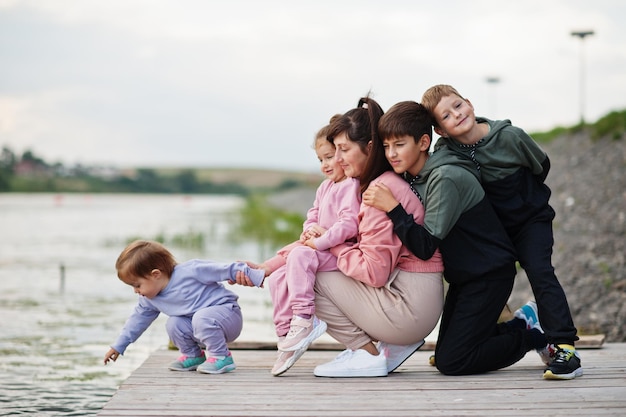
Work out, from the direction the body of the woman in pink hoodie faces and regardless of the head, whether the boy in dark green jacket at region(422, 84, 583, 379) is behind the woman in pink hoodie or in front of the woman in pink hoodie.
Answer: behind

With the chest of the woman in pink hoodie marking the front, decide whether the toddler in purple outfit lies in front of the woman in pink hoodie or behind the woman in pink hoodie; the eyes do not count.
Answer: in front

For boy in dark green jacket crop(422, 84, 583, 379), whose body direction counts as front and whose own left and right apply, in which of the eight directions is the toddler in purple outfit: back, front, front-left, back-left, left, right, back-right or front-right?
front-right

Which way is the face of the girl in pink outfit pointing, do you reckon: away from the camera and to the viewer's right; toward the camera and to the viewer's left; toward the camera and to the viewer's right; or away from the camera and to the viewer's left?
toward the camera and to the viewer's left

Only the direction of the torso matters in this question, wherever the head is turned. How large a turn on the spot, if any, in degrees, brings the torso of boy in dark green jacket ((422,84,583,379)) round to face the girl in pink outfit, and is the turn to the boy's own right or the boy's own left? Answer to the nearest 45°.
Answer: approximately 45° to the boy's own right

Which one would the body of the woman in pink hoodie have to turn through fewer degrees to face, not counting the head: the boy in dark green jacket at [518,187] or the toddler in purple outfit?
the toddler in purple outfit

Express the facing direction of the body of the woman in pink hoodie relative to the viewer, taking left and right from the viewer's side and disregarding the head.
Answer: facing to the left of the viewer

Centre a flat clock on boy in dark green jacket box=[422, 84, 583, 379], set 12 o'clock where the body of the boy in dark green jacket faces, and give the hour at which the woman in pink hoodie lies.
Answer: The woman in pink hoodie is roughly at 1 o'clock from the boy in dark green jacket.
